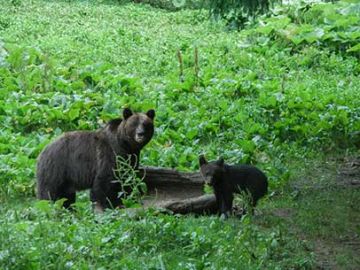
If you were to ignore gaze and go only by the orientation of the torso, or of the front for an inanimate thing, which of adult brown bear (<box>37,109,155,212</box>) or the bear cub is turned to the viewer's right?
the adult brown bear

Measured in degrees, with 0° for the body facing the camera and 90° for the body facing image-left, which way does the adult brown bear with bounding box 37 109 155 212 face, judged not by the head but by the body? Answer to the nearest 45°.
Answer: approximately 270°

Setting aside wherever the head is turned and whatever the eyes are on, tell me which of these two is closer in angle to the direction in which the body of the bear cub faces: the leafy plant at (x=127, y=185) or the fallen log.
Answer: the leafy plant

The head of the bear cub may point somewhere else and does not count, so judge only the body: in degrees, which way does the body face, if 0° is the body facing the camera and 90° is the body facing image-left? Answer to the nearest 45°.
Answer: approximately 45°

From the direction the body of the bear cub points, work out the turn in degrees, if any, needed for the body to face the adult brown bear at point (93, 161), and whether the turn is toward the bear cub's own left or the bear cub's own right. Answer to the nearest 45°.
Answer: approximately 45° to the bear cub's own right

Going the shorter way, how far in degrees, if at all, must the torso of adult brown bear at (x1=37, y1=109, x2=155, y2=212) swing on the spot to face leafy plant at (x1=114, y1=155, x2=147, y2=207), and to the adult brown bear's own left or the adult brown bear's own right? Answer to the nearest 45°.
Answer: approximately 45° to the adult brown bear's own right

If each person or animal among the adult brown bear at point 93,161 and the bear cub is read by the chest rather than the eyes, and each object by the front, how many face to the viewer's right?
1

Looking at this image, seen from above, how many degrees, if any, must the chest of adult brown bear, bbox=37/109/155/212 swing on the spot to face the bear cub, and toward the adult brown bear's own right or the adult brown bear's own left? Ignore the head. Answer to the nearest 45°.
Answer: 0° — it already faces it

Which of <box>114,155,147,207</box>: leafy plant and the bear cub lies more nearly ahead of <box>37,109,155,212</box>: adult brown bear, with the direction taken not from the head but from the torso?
the bear cub
